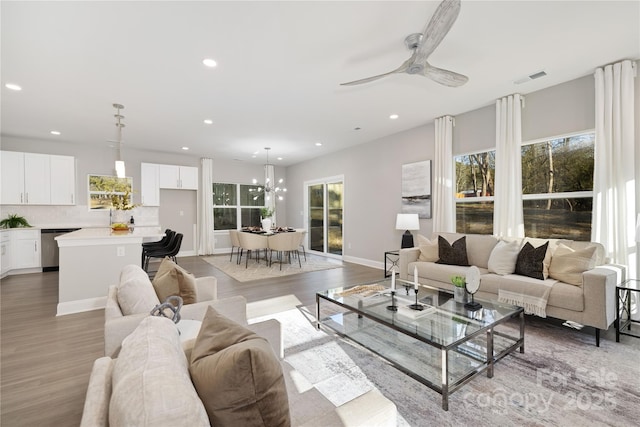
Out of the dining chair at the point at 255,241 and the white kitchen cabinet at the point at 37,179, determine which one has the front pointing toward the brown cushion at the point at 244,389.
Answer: the white kitchen cabinet

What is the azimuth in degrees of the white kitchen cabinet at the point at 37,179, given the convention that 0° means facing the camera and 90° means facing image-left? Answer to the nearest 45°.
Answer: approximately 0°

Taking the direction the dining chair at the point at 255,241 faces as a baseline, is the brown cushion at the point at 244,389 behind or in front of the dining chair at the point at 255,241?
behind

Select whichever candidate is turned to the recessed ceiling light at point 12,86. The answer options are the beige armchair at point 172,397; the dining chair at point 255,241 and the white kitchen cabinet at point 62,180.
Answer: the white kitchen cabinet

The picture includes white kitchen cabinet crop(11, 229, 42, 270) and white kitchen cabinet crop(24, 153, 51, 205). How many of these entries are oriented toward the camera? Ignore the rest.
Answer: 2

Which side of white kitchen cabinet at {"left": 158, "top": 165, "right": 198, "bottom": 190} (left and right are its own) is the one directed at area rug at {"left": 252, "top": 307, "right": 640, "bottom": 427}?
front

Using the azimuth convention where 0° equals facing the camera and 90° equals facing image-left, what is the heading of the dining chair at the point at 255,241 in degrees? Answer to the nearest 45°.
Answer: approximately 225°

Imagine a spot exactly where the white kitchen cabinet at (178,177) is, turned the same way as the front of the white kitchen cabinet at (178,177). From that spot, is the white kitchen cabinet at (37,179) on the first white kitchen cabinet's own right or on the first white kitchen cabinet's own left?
on the first white kitchen cabinet's own right

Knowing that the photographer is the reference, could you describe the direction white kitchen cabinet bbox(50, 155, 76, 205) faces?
facing the viewer

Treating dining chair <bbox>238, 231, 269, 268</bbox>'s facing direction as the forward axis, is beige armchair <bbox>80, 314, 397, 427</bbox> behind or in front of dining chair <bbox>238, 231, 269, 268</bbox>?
behind

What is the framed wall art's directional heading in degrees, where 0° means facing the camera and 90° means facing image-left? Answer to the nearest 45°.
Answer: approximately 45°

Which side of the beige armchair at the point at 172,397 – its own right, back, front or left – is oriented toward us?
right

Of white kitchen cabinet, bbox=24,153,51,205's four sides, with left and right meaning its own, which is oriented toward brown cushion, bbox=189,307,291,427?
front

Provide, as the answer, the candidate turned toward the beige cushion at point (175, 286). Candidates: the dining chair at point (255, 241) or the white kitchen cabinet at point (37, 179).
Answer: the white kitchen cabinet

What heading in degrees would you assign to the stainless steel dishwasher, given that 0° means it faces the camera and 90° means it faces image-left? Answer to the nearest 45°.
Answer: approximately 0°

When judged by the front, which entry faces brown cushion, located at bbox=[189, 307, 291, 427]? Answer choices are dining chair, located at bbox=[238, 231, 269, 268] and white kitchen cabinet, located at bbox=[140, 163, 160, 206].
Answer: the white kitchen cabinet

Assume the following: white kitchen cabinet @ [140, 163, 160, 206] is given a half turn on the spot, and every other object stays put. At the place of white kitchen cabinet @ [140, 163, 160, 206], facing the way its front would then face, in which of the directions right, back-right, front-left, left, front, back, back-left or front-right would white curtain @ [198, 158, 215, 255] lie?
right
